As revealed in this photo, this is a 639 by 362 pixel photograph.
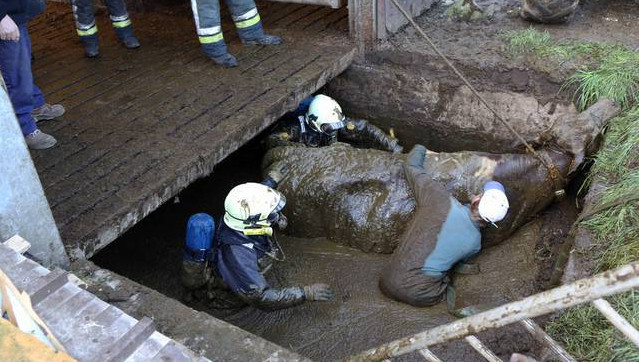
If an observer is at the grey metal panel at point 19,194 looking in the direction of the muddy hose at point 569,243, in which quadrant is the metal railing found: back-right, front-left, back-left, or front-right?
front-right

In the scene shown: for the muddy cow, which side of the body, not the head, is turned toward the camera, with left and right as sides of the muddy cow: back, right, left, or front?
right

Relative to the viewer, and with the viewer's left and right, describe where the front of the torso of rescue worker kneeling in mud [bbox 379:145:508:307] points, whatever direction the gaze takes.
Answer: facing away from the viewer and to the right of the viewer

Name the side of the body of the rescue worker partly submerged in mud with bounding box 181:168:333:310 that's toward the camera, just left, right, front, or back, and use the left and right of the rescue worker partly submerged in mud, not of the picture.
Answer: right

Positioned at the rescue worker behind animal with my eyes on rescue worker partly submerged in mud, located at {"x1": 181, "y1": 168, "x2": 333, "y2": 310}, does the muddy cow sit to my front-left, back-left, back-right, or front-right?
front-left

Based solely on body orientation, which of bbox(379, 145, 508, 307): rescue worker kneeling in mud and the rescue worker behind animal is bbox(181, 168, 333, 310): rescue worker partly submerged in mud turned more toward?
the rescue worker kneeling in mud

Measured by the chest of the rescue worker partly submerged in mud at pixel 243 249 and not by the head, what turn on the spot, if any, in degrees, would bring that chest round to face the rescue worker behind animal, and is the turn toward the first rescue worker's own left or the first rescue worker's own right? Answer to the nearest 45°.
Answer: approximately 45° to the first rescue worker's own left

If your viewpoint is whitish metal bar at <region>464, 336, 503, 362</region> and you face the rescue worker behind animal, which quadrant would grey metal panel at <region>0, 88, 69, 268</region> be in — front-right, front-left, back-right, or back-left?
front-left

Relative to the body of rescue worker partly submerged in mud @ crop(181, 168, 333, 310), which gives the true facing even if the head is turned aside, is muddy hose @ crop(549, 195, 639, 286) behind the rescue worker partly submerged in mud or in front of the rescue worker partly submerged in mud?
in front

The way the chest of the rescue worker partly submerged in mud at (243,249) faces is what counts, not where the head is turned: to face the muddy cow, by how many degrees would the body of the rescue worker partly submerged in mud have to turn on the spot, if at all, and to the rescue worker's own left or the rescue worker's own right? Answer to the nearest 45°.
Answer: approximately 45° to the rescue worker's own left

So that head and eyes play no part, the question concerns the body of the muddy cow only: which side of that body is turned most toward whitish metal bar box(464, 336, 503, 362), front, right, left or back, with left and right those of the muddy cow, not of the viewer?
right

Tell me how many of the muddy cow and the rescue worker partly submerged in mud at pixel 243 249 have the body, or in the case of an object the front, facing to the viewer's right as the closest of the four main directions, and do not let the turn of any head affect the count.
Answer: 2

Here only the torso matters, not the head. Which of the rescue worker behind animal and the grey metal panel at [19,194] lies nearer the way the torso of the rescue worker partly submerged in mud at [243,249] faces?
the rescue worker behind animal
